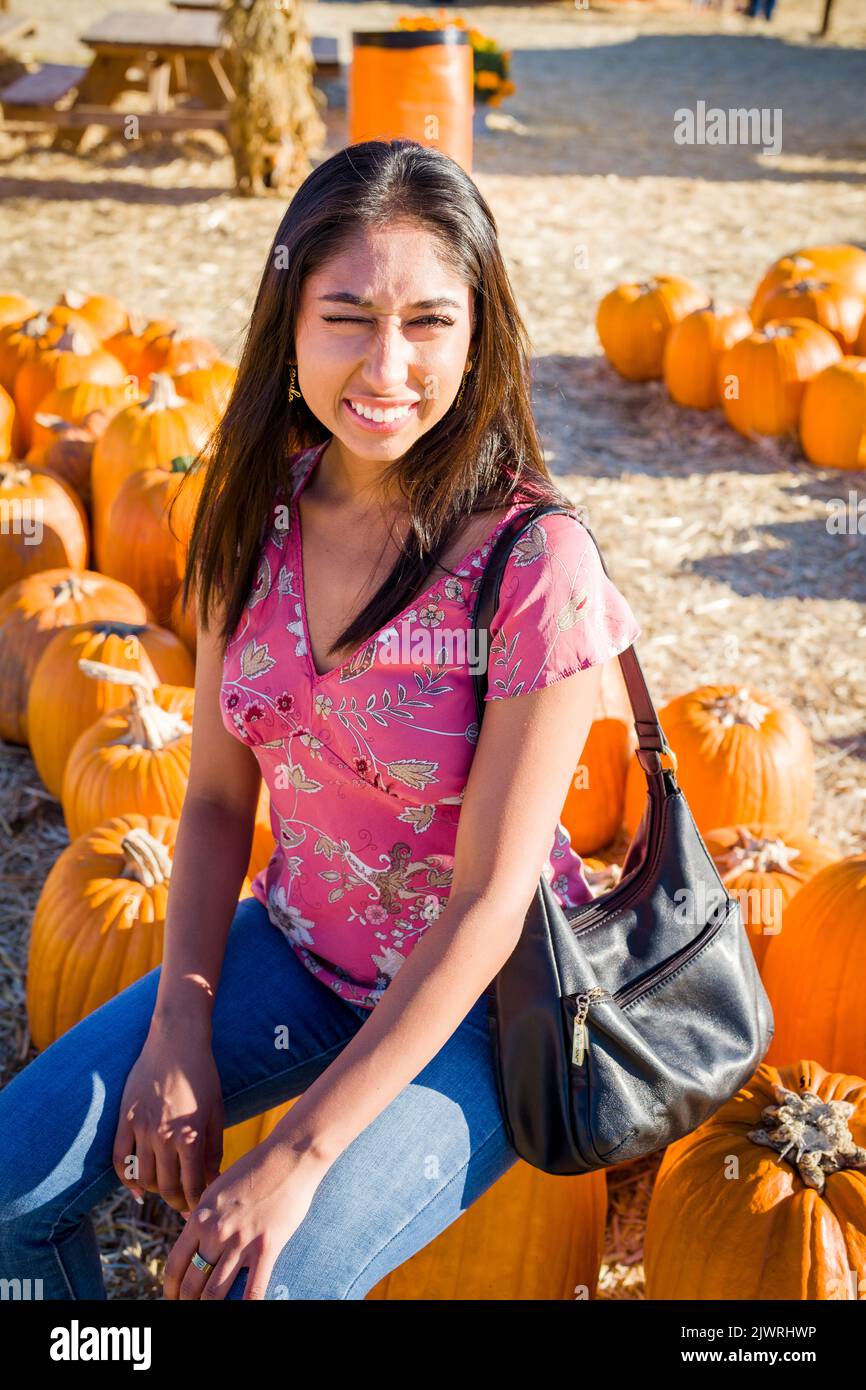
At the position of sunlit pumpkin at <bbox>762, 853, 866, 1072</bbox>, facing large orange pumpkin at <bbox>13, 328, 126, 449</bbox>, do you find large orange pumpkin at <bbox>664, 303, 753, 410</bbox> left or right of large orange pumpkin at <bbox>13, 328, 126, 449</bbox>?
right

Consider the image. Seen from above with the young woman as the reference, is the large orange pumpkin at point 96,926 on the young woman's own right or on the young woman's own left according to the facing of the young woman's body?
on the young woman's own right

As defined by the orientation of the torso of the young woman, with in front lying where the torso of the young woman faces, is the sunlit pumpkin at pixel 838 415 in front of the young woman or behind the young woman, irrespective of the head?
behind

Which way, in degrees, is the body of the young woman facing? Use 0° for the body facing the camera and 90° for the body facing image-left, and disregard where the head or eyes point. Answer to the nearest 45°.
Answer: approximately 45°

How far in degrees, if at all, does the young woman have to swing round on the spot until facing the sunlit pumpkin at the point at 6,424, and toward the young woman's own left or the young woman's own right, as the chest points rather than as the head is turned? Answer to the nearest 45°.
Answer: approximately 135° to the young woman's own right

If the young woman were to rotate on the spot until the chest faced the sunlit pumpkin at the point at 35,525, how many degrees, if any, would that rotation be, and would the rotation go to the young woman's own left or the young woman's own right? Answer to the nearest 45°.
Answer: approximately 135° to the young woman's own right

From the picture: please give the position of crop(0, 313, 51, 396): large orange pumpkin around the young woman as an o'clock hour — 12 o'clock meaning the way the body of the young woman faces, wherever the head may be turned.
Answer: The large orange pumpkin is roughly at 4 o'clock from the young woman.

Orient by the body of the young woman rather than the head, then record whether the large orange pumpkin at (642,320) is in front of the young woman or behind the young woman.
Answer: behind
